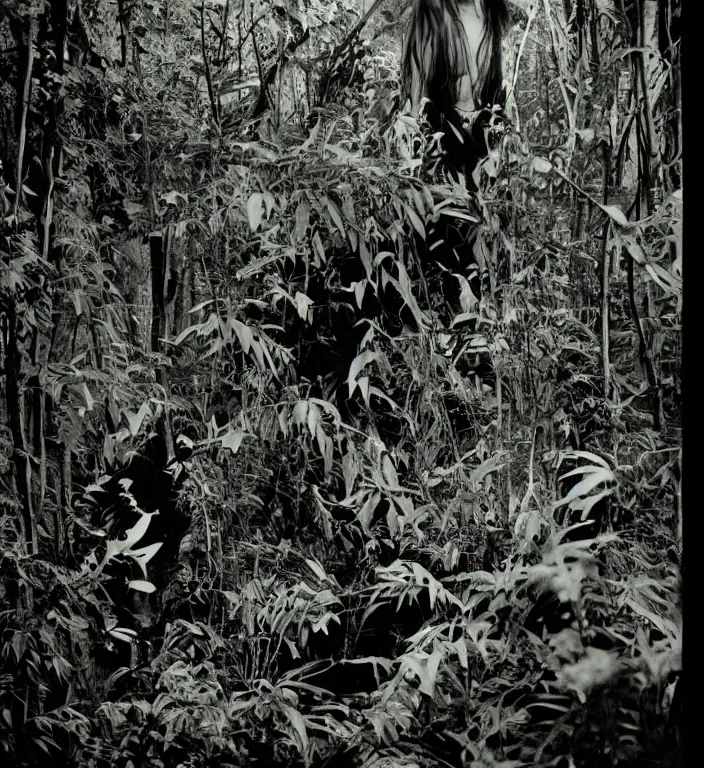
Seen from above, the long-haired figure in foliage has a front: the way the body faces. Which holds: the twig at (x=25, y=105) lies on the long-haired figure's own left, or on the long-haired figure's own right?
on the long-haired figure's own right

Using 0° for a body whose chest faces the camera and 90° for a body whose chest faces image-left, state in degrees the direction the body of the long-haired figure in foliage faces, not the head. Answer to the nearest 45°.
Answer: approximately 0°
